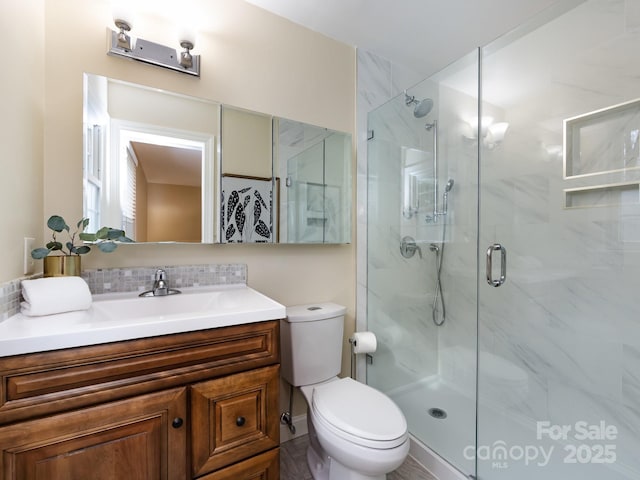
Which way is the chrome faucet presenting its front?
toward the camera

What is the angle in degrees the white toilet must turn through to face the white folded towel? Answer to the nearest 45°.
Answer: approximately 90° to its right

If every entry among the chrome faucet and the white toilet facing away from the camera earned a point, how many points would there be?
0

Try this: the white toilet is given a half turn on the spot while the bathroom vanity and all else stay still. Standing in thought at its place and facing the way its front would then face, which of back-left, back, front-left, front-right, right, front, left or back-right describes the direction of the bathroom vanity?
left

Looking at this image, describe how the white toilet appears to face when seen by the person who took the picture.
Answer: facing the viewer and to the right of the viewer

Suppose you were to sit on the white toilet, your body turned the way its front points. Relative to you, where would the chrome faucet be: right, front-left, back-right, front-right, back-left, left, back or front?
back-right

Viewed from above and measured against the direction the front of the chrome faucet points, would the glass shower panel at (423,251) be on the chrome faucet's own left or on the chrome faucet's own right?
on the chrome faucet's own left
